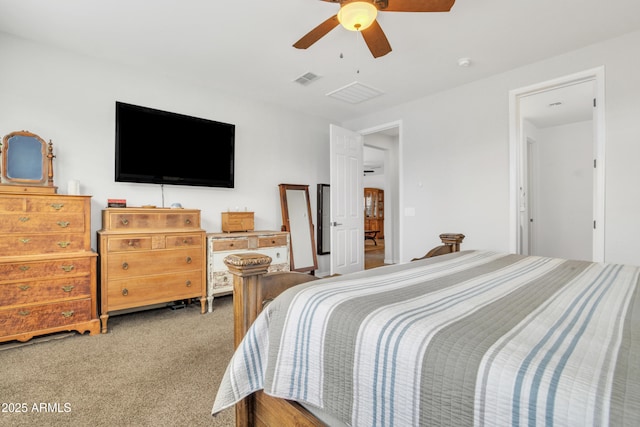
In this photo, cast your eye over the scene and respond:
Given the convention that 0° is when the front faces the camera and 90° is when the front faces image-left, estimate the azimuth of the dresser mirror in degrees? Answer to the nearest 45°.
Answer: approximately 0°

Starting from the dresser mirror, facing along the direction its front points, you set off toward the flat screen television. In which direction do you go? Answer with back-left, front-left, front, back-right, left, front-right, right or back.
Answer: left

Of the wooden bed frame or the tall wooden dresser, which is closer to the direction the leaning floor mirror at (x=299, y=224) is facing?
the wooden bed frame

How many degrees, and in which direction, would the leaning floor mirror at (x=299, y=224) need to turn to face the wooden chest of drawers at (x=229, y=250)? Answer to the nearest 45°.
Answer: approximately 90° to its right

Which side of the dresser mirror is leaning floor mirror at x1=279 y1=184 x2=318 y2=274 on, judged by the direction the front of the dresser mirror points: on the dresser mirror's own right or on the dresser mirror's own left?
on the dresser mirror's own left

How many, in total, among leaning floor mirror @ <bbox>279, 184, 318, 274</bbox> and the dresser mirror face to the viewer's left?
0

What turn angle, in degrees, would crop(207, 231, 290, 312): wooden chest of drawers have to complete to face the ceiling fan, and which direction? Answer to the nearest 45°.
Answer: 0° — it already faces it

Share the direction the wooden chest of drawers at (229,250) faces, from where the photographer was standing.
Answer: facing the viewer and to the right of the viewer

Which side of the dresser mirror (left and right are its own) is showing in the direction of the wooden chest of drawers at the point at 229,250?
left

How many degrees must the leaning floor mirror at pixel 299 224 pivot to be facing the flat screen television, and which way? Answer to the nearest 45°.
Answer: approximately 90° to its right

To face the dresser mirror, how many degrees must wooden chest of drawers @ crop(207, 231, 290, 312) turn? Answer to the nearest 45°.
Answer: approximately 135° to its right
